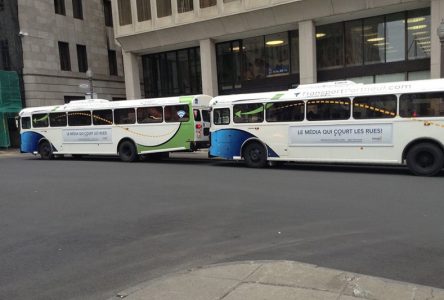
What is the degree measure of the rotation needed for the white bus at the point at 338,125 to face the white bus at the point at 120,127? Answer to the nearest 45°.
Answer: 0° — it already faces it

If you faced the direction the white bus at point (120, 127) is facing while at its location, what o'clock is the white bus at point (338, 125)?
the white bus at point (338, 125) is roughly at 6 o'clock from the white bus at point (120, 127).

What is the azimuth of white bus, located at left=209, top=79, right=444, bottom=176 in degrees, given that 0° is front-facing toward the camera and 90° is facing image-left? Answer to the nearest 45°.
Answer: approximately 90°

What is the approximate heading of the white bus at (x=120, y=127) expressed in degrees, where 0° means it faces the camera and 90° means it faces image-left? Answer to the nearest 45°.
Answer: approximately 135°
